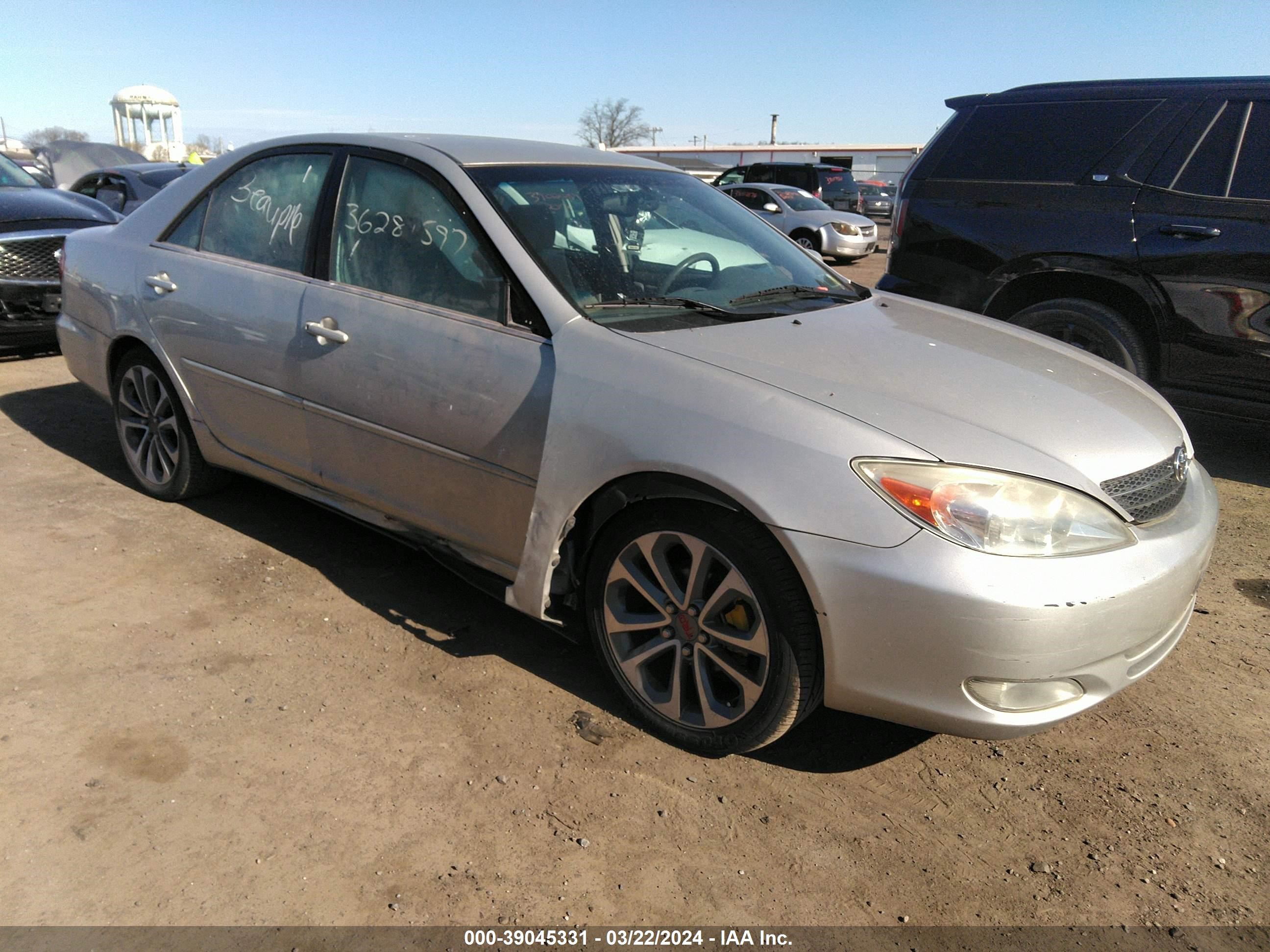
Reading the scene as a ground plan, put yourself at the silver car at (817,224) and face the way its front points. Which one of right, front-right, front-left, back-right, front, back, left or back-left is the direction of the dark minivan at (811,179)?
back-left

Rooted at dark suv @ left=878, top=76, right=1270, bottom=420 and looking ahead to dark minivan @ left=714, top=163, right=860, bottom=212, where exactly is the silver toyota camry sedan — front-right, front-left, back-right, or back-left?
back-left

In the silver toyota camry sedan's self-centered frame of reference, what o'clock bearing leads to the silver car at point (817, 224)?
The silver car is roughly at 8 o'clock from the silver toyota camry sedan.

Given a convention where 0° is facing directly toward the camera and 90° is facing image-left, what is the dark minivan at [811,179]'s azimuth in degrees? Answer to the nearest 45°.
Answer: approximately 135°

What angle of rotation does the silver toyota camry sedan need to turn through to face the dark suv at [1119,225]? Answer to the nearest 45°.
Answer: approximately 90° to its left

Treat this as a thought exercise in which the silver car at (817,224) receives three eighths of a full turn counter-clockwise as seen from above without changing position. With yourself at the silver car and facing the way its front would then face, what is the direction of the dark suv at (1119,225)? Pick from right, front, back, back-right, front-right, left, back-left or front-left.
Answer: back

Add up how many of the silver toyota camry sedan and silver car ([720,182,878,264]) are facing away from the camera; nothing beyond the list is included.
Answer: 0

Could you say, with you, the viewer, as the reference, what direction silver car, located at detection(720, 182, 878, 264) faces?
facing the viewer and to the right of the viewer

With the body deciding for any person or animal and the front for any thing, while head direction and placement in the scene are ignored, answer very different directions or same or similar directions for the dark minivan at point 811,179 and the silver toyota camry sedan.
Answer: very different directions

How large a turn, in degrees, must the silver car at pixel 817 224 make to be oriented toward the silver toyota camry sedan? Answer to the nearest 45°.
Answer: approximately 45° to its right

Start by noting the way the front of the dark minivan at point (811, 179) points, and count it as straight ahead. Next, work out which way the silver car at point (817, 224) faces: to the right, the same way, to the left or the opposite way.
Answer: the opposite way
